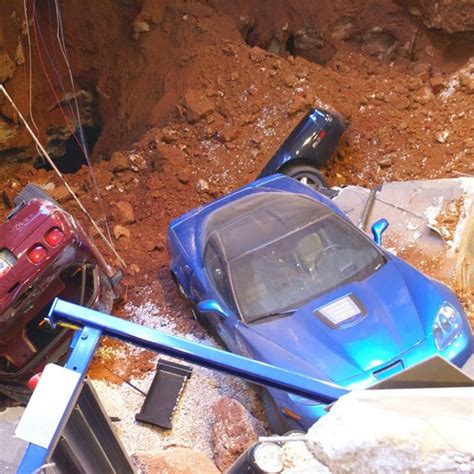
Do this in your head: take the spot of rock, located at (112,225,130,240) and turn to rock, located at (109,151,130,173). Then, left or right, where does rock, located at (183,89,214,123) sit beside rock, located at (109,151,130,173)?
right

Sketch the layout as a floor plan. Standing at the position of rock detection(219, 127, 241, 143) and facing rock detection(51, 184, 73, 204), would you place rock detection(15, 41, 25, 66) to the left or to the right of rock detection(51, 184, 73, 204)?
right

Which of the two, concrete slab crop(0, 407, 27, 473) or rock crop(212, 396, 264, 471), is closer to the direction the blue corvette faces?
the rock

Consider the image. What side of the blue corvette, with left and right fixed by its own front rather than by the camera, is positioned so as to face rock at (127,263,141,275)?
back

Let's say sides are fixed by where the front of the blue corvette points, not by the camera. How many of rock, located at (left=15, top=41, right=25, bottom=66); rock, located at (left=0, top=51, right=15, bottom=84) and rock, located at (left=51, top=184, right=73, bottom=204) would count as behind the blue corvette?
3

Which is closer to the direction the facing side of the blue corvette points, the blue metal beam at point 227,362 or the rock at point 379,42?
the blue metal beam

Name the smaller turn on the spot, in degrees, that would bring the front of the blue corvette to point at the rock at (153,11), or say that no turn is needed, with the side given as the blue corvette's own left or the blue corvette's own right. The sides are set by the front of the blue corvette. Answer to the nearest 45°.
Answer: approximately 135° to the blue corvette's own left

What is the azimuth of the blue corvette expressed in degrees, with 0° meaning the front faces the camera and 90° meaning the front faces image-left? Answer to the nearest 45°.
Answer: approximately 315°

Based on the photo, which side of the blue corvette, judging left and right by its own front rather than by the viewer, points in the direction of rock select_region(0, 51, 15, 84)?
back

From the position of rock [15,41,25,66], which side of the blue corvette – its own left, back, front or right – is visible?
back

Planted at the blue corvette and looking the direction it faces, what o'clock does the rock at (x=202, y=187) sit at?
The rock is roughly at 7 o'clock from the blue corvette.

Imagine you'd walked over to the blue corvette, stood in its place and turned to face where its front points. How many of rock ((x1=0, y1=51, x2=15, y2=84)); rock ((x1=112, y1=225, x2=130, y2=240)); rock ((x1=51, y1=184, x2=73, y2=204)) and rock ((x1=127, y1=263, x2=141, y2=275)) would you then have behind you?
4

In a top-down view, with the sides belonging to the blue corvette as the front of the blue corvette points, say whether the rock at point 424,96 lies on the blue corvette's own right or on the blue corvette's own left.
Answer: on the blue corvette's own left

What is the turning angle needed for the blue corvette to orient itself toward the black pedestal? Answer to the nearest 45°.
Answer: approximately 135° to its right
